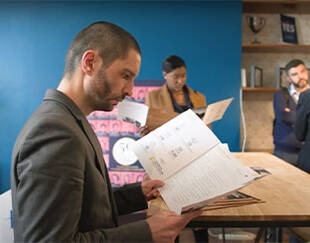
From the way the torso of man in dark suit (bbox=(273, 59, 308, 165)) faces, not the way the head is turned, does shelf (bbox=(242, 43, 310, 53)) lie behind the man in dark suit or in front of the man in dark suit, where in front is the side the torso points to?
behind

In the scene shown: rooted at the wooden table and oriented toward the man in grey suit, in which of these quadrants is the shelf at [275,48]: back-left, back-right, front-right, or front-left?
back-right

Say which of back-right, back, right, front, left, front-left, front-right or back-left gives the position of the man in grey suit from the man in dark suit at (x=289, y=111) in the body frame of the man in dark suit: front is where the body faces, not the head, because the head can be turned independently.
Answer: front-right

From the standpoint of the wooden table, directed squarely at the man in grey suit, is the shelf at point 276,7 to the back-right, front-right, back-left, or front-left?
back-right

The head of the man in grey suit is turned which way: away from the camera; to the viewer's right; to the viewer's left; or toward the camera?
to the viewer's right

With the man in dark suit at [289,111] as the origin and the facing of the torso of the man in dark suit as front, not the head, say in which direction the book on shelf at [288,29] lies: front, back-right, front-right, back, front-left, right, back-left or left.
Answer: back-left

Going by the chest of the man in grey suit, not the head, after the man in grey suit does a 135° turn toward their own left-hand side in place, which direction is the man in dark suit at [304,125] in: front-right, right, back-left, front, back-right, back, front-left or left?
right

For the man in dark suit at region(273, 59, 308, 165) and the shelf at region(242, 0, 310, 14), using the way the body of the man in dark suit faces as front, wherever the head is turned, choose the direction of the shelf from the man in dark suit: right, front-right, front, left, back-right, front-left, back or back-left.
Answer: back-left

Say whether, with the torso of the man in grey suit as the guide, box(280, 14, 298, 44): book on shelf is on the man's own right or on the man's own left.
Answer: on the man's own left

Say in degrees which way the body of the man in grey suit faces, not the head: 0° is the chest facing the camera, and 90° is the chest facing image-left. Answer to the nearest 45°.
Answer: approximately 270°

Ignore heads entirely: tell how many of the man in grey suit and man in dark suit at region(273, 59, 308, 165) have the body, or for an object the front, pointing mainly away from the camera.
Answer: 0

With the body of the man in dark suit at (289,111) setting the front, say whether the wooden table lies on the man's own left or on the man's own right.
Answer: on the man's own right
